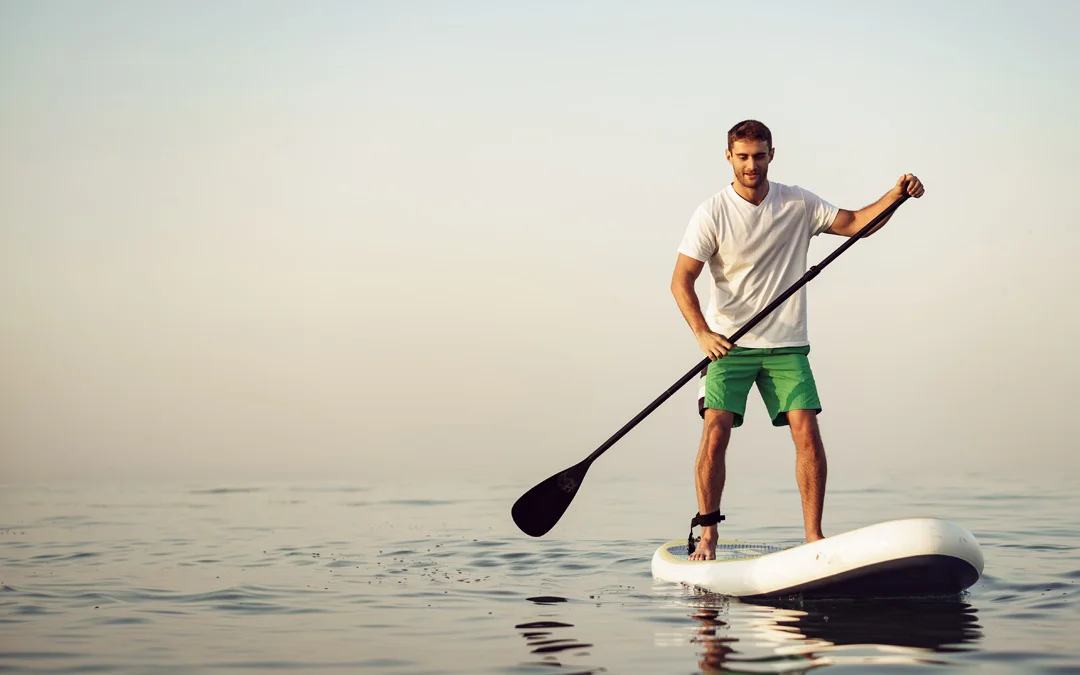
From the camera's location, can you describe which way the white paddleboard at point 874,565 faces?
facing the viewer and to the right of the viewer

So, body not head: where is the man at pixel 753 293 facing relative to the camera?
toward the camera
